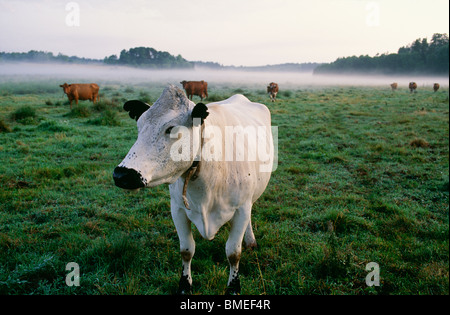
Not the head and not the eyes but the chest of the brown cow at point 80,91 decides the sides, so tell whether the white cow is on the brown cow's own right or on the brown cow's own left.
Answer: on the brown cow's own left

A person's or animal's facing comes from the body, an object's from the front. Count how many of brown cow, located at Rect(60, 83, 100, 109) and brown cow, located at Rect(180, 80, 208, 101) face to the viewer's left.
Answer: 2

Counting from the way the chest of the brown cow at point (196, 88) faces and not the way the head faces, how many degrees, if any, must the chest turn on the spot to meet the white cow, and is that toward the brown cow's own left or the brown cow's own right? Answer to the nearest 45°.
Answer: approximately 90° to the brown cow's own left

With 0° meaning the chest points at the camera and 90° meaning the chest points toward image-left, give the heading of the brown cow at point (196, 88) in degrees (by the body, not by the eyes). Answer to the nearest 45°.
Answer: approximately 90°

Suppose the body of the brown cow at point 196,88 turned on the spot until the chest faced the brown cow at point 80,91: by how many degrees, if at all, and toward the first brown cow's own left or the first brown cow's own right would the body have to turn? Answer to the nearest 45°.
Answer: approximately 45° to the first brown cow's own left

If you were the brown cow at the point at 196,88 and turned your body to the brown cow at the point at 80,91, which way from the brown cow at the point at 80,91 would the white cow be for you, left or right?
left

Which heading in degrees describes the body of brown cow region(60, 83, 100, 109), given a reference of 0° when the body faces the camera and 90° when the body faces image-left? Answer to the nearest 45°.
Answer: approximately 90°
